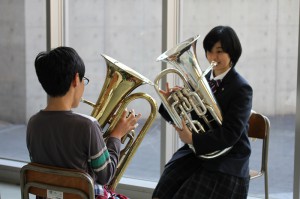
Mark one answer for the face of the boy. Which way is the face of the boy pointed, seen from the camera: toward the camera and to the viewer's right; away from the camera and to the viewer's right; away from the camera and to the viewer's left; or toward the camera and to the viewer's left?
away from the camera and to the viewer's right

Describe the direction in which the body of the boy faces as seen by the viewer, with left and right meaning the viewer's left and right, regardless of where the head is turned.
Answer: facing away from the viewer and to the right of the viewer
